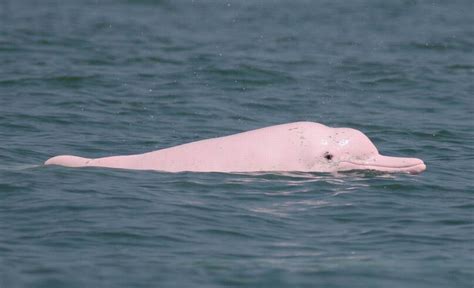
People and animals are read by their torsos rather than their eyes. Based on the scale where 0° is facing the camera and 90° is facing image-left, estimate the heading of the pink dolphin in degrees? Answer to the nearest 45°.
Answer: approximately 270°
